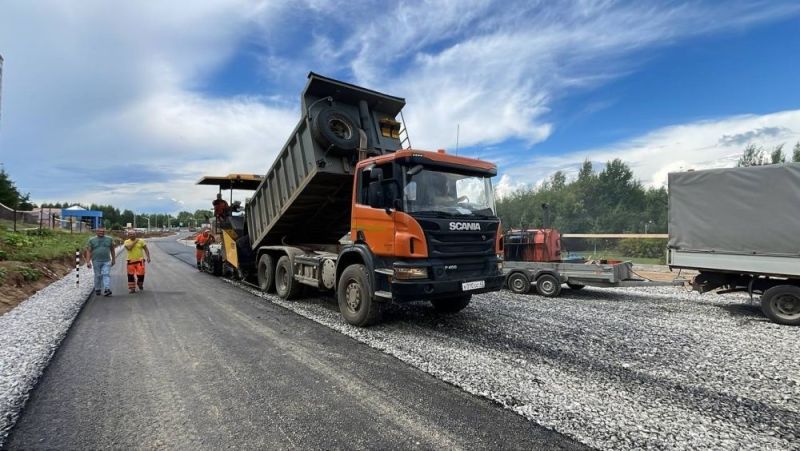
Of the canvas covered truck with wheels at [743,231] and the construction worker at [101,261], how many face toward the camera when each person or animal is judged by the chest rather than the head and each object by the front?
1

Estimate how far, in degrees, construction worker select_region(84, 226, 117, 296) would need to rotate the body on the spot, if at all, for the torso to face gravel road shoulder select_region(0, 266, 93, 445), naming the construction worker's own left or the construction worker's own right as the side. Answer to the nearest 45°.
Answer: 0° — they already face it

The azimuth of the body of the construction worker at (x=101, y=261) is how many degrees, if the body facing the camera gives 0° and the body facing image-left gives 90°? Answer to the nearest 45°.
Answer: approximately 0°

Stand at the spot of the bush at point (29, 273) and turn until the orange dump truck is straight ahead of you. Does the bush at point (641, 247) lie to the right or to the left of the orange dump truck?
left

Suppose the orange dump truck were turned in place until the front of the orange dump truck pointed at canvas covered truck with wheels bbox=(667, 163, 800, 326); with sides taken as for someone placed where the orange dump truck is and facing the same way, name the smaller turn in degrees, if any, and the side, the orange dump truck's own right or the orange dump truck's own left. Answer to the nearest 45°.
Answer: approximately 45° to the orange dump truck's own left
